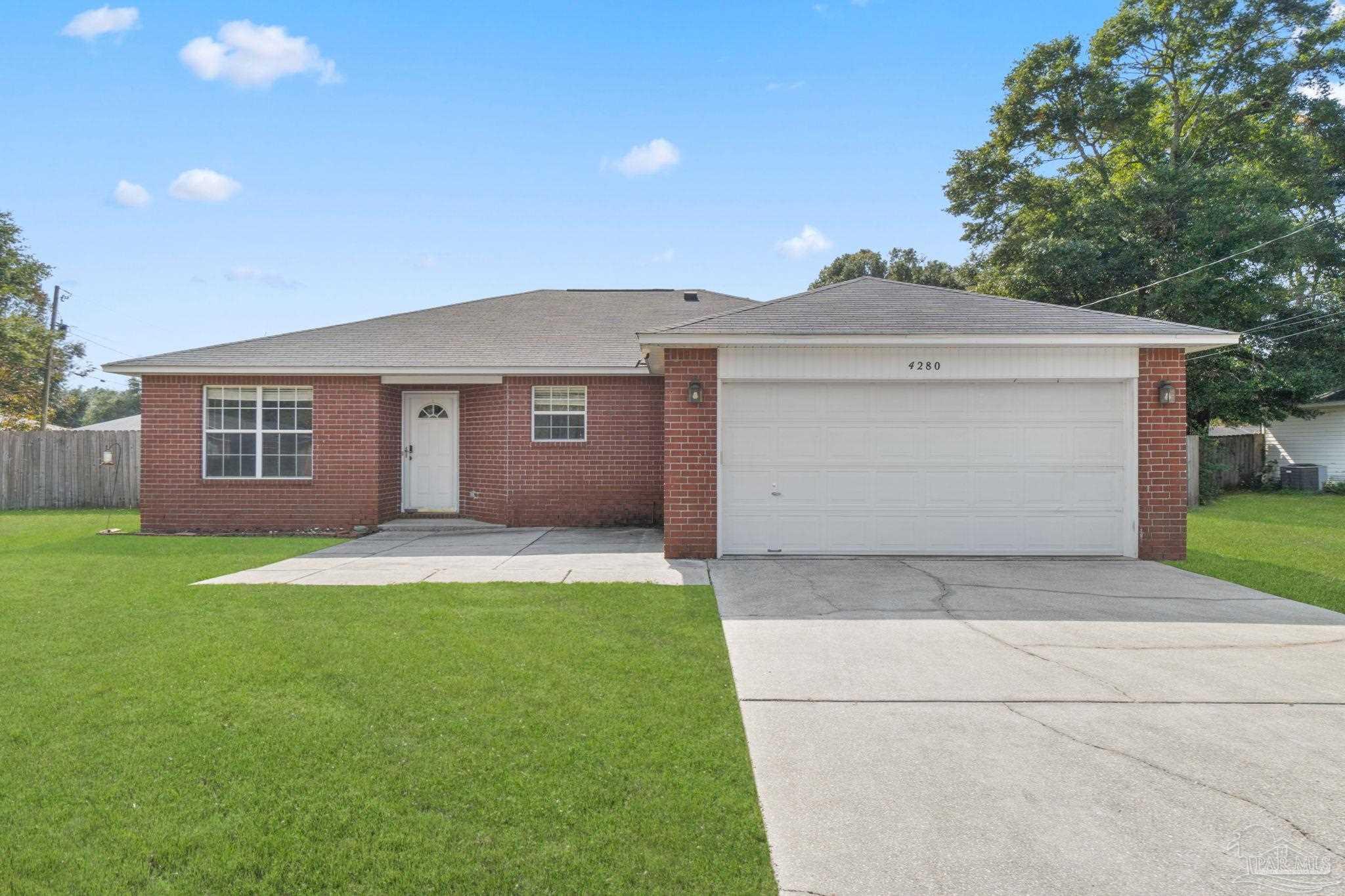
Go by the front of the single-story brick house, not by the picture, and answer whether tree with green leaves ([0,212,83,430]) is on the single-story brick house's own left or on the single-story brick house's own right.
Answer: on the single-story brick house's own right

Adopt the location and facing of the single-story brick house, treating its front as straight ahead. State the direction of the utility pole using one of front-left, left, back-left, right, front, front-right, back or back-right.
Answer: back-right

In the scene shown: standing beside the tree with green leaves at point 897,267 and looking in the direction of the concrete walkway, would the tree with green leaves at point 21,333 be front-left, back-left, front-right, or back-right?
front-right

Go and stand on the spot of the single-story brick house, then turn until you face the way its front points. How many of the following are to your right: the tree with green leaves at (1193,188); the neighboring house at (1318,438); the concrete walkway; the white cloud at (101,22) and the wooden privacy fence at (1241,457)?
2

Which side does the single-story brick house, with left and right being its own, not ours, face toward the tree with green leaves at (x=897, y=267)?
back

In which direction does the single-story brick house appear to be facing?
toward the camera

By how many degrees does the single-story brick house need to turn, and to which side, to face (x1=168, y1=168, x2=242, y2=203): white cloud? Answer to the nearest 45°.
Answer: approximately 135° to its right

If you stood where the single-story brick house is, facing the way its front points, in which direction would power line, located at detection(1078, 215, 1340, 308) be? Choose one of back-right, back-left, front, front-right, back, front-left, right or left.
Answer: back-left

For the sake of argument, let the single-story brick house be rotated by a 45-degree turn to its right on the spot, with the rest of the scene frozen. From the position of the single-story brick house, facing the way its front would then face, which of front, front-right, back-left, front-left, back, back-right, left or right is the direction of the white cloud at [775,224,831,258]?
back-right

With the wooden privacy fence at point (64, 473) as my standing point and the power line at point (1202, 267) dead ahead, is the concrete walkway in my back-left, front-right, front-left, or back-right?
front-right

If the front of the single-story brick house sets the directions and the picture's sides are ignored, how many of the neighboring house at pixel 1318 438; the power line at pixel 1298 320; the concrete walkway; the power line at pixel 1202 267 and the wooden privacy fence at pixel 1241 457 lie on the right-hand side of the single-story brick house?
1

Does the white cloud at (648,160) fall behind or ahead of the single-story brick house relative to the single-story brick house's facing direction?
behind

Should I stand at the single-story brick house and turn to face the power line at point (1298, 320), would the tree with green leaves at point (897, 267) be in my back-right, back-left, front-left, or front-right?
front-left
